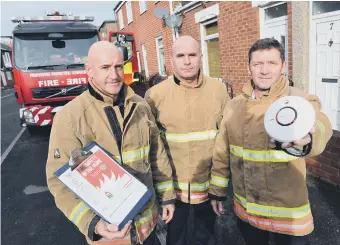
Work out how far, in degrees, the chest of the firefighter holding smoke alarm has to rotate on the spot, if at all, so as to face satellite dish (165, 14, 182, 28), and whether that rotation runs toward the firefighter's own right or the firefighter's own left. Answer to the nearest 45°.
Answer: approximately 180°

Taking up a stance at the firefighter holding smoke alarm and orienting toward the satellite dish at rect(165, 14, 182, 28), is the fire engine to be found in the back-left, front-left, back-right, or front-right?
front-left

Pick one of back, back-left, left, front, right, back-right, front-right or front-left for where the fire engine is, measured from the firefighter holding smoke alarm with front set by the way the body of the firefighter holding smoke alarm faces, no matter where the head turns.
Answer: back-right

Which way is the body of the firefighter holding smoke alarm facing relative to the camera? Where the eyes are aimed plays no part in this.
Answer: toward the camera
